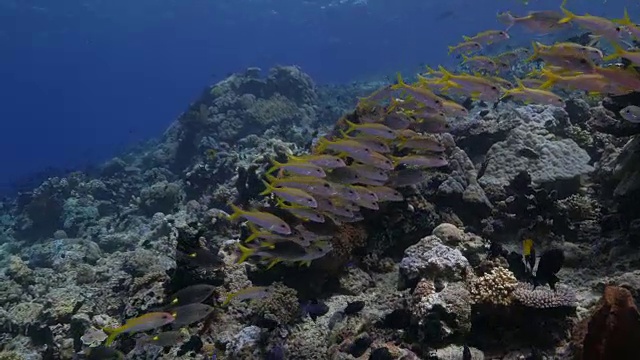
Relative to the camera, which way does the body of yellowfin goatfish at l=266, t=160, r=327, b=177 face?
to the viewer's right

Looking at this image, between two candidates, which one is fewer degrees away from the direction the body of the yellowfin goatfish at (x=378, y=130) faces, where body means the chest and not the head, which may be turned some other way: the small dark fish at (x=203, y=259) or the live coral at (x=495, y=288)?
the live coral

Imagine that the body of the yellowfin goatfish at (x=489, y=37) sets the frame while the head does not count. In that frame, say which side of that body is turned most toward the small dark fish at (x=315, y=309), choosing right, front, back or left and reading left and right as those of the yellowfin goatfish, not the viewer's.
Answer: right

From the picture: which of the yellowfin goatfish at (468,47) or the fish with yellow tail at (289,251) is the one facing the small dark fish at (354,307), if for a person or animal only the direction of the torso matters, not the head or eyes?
the fish with yellow tail

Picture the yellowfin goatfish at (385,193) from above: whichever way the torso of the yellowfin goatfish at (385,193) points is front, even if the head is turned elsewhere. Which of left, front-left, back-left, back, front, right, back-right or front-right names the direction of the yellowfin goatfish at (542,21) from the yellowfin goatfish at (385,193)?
front-left

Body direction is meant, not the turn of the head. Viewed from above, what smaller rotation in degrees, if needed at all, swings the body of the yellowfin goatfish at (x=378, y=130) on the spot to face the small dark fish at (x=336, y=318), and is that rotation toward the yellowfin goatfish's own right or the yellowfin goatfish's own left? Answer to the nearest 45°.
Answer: approximately 90° to the yellowfin goatfish's own right

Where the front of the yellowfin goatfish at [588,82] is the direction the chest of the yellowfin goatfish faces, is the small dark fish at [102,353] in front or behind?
behind

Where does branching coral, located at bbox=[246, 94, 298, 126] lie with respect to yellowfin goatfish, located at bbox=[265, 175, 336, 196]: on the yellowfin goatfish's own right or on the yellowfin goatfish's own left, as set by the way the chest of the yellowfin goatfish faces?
on the yellowfin goatfish's own left

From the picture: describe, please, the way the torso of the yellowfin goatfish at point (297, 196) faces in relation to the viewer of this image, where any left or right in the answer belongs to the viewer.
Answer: facing to the right of the viewer

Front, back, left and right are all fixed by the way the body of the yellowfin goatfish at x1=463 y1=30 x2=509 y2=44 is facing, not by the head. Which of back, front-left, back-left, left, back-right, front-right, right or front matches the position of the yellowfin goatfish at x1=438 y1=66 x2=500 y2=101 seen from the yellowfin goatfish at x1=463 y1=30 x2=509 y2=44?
right

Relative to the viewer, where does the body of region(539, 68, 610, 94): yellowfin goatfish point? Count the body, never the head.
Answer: to the viewer's right

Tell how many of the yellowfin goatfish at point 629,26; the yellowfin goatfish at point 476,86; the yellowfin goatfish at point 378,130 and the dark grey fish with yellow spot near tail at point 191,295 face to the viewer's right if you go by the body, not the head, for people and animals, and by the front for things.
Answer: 4

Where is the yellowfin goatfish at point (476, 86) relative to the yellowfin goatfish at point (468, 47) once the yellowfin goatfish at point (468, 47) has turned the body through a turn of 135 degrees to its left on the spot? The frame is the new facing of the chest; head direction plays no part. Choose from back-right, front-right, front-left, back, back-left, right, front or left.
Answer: back-left

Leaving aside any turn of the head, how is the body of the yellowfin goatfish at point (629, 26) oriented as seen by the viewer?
to the viewer's right

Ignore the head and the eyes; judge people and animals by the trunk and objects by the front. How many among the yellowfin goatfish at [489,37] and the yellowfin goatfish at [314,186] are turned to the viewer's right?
2
